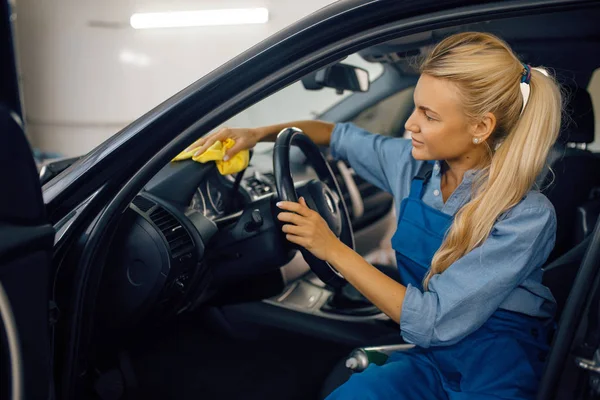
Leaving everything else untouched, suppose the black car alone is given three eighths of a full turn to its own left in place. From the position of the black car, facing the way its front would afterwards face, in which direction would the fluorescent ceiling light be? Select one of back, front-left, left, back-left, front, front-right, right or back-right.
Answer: back-left

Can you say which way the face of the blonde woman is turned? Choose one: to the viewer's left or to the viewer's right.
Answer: to the viewer's left

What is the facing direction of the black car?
to the viewer's left
